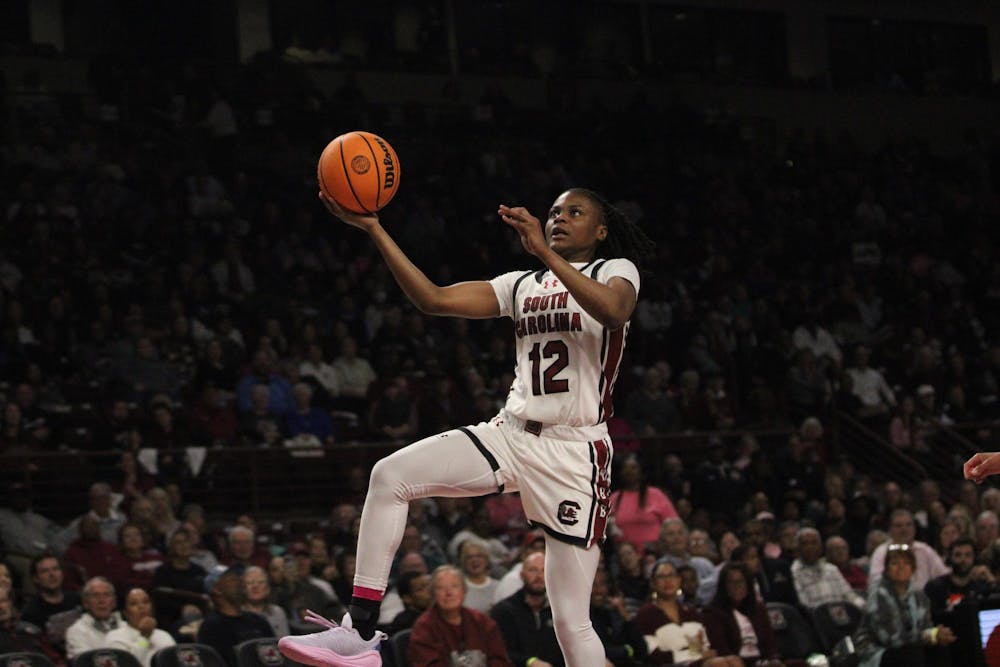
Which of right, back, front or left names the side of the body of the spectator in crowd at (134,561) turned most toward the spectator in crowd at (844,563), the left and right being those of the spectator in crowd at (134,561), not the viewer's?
left

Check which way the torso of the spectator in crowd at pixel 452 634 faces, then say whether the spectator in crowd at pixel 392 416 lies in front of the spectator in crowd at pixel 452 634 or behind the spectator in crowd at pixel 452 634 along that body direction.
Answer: behind

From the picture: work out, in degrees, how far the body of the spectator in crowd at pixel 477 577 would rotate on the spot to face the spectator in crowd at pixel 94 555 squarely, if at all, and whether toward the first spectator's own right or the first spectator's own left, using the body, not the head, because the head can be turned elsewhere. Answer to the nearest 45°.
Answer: approximately 90° to the first spectator's own right

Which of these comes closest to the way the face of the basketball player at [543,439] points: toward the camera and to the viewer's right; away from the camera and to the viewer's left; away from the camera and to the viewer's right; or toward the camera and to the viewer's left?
toward the camera and to the viewer's left

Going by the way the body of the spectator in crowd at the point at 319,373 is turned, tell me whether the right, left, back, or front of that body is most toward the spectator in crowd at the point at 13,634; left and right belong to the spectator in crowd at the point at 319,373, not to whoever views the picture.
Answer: front

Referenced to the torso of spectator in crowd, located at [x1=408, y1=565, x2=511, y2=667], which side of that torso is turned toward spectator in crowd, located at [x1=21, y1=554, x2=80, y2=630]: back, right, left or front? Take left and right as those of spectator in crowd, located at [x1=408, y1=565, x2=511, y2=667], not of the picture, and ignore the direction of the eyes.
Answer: right

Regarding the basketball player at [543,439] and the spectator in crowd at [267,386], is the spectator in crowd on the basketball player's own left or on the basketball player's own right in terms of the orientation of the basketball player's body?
on the basketball player's own right

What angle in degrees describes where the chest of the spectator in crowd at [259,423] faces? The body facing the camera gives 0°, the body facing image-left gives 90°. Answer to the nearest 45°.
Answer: approximately 0°
